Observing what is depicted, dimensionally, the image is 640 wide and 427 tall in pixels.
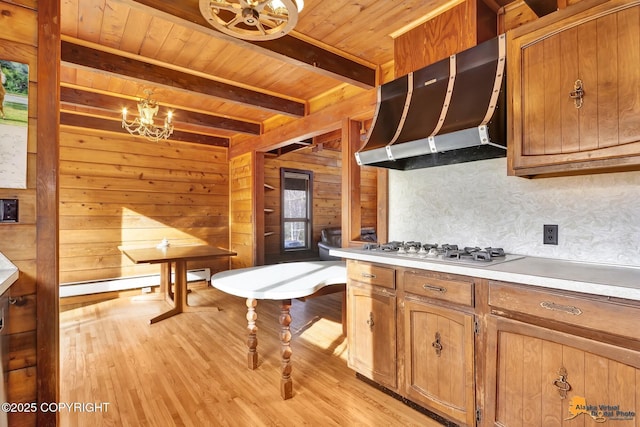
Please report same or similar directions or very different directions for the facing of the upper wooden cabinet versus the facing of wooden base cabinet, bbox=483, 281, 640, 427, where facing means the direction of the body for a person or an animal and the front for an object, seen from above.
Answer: same or similar directions

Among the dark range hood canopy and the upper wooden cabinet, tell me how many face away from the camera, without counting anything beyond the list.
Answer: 0

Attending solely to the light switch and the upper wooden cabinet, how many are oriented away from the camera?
0

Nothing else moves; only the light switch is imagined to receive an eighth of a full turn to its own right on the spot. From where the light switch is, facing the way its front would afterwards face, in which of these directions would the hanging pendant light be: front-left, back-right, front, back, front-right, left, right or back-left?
left

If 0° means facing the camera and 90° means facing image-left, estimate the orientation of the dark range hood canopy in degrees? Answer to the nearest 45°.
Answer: approximately 45°

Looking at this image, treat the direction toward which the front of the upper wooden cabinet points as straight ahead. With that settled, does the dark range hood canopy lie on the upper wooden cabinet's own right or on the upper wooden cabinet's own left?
on the upper wooden cabinet's own right

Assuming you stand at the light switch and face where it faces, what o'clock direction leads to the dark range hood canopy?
The dark range hood canopy is roughly at 10 o'clock from the light switch.

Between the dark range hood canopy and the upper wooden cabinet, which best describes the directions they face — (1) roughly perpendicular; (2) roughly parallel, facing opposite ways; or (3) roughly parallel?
roughly parallel

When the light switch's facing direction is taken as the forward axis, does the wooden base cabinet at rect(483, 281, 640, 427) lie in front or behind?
in front

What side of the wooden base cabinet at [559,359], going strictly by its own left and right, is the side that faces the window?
right

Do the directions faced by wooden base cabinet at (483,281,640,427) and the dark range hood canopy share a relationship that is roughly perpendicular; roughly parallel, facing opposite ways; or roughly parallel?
roughly parallel

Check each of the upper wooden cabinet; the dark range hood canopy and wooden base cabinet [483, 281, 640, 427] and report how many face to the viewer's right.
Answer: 0
